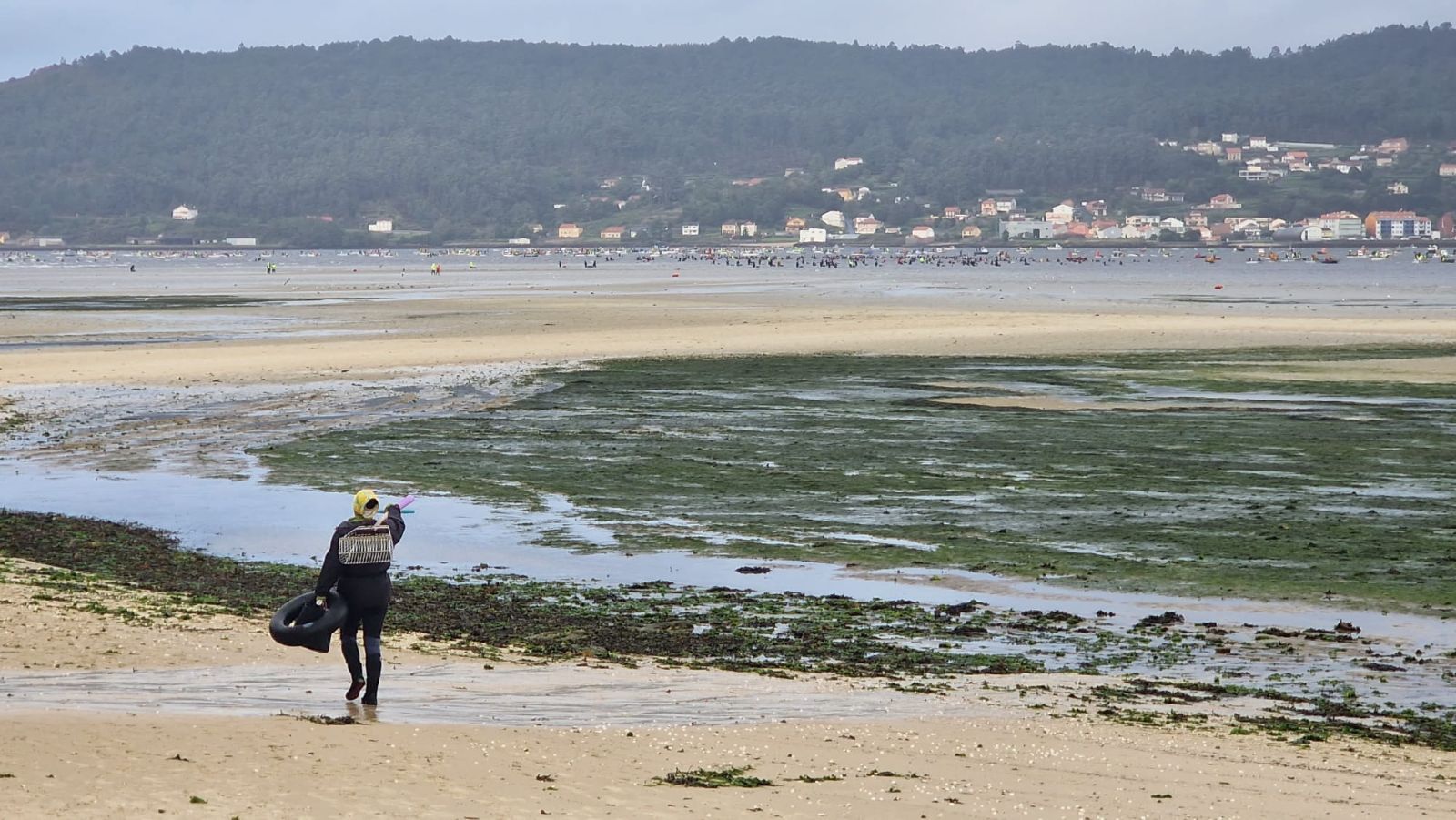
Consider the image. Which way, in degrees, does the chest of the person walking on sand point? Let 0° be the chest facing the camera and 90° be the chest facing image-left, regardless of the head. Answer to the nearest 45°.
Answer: approximately 180°

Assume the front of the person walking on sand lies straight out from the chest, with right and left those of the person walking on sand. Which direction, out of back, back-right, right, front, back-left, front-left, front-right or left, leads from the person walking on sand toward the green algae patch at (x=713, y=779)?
back-right
